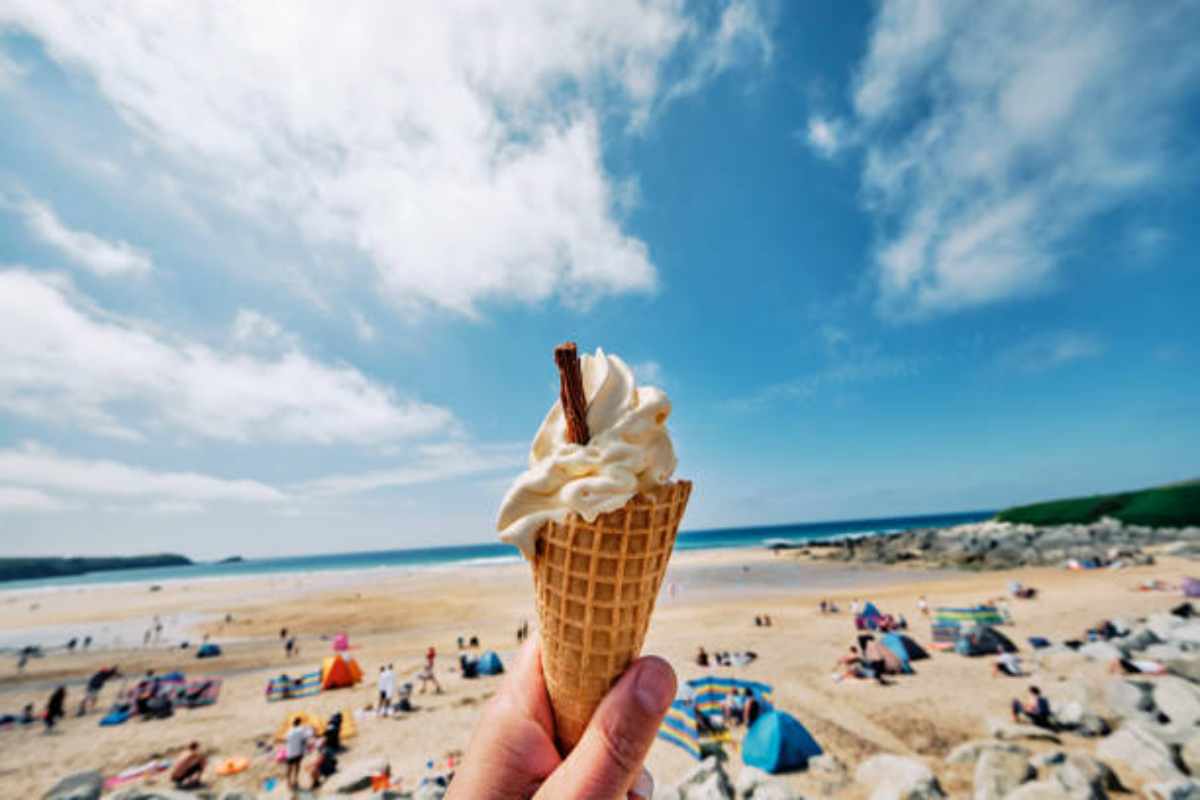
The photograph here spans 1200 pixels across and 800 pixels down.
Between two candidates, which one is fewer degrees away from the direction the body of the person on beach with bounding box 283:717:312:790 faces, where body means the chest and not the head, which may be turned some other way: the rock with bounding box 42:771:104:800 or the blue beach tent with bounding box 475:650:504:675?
the blue beach tent

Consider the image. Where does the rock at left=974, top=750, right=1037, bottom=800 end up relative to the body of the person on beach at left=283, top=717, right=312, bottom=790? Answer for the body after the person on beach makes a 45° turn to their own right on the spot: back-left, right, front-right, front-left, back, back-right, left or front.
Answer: right

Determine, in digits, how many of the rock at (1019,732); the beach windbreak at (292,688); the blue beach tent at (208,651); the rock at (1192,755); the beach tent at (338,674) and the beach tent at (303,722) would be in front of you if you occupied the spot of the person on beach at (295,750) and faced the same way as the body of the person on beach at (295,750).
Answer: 4

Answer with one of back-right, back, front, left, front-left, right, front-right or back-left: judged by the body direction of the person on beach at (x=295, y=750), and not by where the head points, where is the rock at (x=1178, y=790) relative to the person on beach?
back-right

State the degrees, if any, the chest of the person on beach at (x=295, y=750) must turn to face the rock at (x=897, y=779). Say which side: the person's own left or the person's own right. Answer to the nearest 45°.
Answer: approximately 135° to the person's own right

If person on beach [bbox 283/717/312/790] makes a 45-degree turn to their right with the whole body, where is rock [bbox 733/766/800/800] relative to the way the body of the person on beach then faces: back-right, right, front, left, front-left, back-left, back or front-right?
right

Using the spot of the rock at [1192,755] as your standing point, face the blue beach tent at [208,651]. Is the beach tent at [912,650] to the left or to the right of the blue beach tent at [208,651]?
right

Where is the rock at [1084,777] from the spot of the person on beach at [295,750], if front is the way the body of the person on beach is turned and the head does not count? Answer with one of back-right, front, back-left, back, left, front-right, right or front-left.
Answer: back-right

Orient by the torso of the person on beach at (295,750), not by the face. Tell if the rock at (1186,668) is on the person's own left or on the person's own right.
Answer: on the person's own right

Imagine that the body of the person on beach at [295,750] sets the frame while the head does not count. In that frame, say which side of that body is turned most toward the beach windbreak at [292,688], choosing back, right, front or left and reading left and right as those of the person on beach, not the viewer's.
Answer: front

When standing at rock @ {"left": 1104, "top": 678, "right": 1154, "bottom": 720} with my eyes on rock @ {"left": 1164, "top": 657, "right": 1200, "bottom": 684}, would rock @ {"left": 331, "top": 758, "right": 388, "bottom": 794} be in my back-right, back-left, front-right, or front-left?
back-left

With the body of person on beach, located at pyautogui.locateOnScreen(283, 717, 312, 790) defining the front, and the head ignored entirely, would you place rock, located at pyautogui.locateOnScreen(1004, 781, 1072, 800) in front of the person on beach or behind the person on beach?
behind

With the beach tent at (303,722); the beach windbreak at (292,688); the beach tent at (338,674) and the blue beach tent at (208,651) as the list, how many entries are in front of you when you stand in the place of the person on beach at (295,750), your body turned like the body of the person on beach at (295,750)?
4

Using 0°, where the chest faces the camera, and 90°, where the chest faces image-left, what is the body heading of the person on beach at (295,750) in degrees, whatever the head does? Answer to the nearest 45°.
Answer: approximately 180°

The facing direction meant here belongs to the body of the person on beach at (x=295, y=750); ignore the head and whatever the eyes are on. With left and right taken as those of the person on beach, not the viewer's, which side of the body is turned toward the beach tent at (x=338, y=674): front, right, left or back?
front

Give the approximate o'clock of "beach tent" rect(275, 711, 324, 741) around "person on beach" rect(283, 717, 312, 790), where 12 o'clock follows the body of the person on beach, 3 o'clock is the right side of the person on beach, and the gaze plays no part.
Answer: The beach tent is roughly at 12 o'clock from the person on beach.
